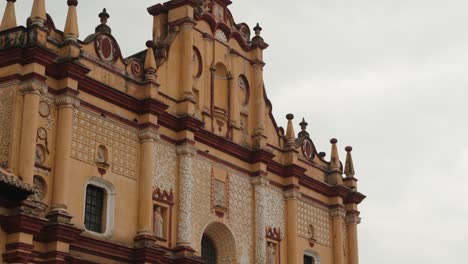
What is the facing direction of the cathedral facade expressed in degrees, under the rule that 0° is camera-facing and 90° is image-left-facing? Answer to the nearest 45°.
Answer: approximately 315°

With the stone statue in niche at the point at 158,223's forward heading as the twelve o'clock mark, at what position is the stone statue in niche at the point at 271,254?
the stone statue in niche at the point at 271,254 is roughly at 9 o'clock from the stone statue in niche at the point at 158,223.

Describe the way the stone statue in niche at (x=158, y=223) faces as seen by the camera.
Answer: facing the viewer and to the right of the viewer

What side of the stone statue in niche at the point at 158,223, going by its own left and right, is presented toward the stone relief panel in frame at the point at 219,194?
left
